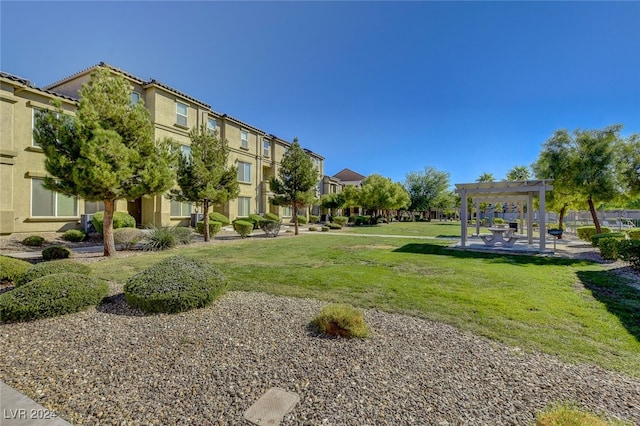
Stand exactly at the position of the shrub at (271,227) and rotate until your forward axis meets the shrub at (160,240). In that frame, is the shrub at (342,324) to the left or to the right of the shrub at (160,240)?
left

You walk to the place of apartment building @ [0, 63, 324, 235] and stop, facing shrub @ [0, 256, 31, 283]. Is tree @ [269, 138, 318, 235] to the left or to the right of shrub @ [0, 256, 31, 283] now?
left

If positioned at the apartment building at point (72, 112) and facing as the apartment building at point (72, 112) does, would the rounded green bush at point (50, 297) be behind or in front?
in front

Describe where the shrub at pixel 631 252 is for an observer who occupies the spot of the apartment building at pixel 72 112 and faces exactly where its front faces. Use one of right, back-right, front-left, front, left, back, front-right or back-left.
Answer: front

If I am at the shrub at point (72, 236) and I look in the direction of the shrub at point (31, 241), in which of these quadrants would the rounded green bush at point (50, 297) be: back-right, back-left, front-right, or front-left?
front-left

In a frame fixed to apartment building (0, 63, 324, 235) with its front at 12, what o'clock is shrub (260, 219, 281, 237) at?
The shrub is roughly at 11 o'clock from the apartment building.

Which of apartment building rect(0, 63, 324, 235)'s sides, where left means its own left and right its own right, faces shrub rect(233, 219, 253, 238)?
front

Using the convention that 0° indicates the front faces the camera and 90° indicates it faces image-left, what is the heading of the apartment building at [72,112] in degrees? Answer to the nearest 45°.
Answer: approximately 315°

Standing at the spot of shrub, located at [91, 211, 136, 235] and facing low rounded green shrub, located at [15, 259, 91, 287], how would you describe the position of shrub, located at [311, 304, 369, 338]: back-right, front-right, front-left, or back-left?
front-left

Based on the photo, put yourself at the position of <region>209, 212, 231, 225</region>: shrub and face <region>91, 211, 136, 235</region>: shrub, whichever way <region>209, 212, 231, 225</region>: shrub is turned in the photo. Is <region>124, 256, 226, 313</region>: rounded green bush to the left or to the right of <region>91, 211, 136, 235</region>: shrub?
left

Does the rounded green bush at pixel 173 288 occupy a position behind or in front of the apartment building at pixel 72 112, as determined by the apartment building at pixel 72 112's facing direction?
in front

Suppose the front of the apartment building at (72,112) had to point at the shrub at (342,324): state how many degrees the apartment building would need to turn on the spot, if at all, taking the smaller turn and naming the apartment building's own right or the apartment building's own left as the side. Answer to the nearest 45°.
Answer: approximately 45° to the apartment building's own right
